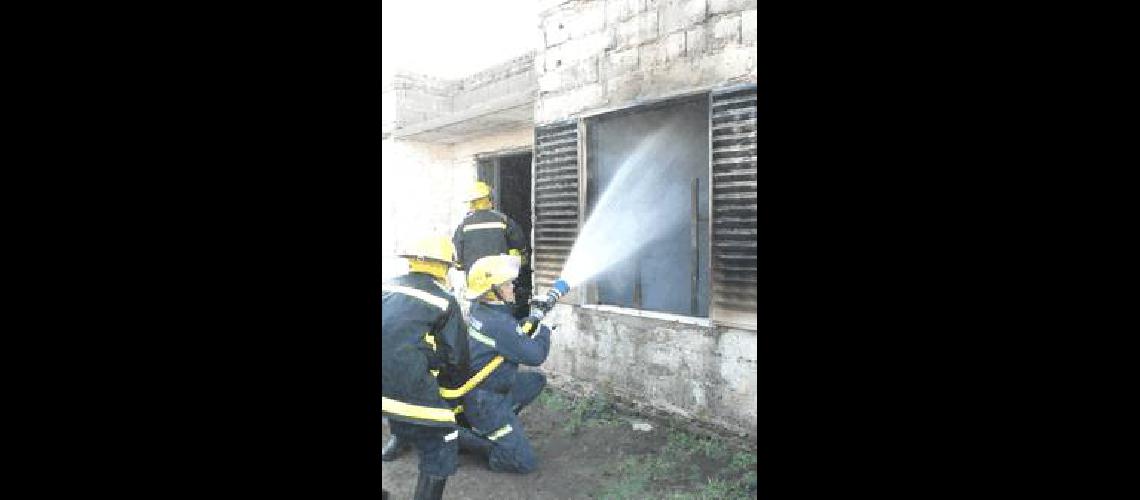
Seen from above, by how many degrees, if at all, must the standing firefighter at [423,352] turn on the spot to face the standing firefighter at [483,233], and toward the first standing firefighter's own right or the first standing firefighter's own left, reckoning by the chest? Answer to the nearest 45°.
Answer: approximately 45° to the first standing firefighter's own left

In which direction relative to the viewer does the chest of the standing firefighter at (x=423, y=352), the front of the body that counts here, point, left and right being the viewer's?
facing away from the viewer and to the right of the viewer

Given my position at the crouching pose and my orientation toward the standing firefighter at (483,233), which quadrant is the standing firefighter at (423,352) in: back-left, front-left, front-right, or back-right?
back-left

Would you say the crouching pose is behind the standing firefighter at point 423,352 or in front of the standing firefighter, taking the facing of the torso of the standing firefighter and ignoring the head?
in front
